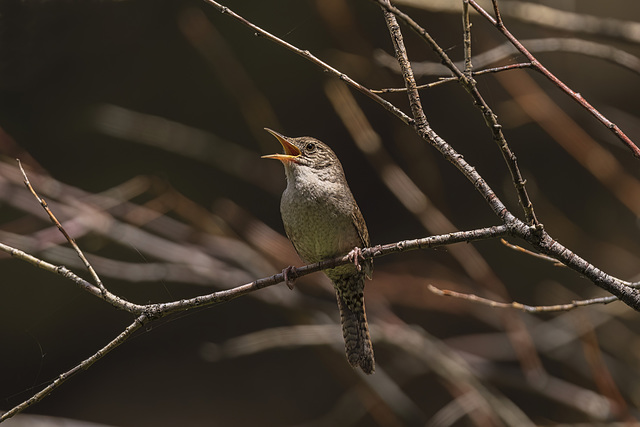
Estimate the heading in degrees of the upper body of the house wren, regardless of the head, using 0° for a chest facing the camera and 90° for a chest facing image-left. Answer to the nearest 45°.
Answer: approximately 45°

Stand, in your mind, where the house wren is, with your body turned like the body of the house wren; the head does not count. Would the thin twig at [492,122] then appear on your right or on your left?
on your left

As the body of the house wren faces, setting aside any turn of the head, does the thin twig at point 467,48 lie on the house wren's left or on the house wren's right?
on the house wren's left

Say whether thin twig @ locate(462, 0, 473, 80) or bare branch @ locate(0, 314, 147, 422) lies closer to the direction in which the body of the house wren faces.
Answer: the bare branch

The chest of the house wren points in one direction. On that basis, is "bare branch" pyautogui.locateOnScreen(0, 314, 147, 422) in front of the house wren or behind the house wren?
in front
